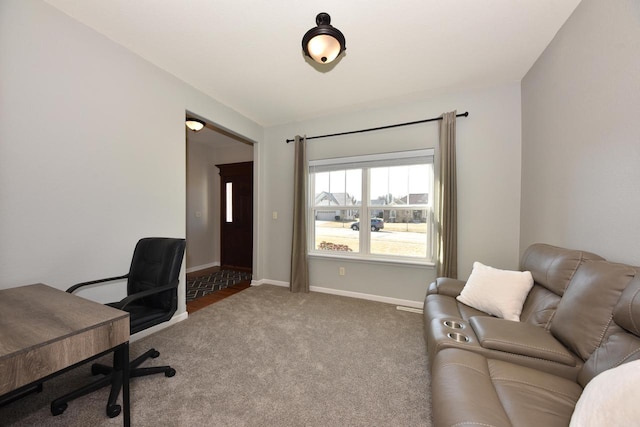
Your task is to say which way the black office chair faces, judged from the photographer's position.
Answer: facing the viewer and to the left of the viewer

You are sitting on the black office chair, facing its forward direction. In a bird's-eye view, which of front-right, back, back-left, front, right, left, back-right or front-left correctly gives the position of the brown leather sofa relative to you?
left

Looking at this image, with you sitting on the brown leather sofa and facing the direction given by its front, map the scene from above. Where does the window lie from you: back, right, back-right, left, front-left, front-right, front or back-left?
front-right

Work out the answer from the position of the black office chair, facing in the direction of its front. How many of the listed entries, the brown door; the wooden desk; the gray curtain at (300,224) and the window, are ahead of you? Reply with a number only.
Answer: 1

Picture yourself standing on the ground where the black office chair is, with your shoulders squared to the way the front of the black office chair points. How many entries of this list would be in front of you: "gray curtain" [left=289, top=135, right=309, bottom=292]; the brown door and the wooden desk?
1

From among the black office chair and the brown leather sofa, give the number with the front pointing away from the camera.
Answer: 0

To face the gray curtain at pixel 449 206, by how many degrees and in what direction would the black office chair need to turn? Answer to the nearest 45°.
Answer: approximately 135° to its left

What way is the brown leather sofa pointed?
to the viewer's left

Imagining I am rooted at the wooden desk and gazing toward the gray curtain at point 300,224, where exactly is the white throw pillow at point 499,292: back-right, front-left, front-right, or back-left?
front-right

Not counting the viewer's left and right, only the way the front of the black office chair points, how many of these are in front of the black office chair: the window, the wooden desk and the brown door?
1

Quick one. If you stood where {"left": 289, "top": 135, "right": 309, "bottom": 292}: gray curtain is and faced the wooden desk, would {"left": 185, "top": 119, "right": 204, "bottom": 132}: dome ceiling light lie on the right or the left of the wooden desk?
right

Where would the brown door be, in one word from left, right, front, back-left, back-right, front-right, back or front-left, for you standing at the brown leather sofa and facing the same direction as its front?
front

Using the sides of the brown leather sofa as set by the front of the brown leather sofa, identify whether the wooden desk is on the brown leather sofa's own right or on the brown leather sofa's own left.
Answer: on the brown leather sofa's own left
